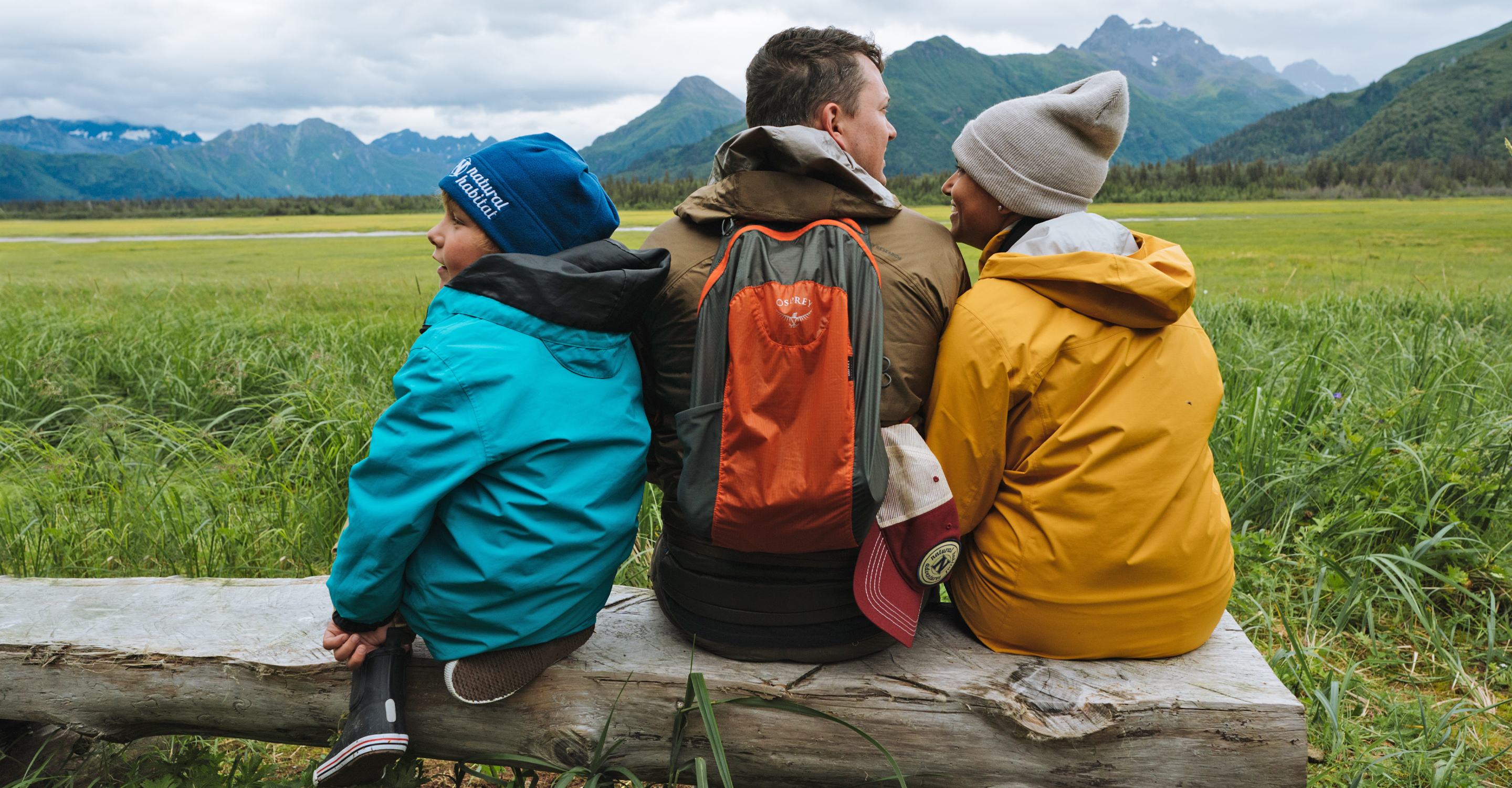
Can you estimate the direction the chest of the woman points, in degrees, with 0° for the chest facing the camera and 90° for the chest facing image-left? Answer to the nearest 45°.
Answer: approximately 135°

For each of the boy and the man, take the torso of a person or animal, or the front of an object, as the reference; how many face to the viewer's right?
0

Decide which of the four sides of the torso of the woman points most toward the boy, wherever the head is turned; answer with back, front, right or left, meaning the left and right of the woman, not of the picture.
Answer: left

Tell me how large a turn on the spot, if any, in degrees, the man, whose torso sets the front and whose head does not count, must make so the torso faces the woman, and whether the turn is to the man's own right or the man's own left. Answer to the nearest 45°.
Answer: approximately 90° to the man's own right

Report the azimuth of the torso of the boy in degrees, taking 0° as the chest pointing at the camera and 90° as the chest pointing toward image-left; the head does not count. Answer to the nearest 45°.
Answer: approximately 135°

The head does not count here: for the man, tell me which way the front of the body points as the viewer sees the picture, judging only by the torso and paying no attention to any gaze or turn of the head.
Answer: away from the camera

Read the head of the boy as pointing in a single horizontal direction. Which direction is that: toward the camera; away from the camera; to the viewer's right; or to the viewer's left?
to the viewer's left

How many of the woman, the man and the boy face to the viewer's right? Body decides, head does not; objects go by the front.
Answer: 0

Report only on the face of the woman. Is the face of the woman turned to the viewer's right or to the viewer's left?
to the viewer's left
